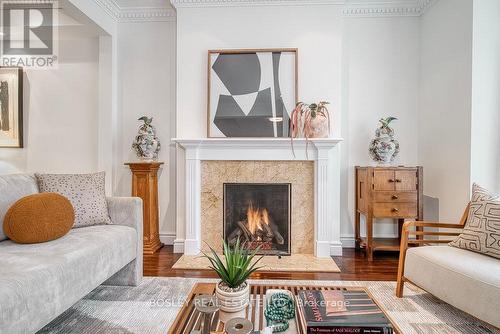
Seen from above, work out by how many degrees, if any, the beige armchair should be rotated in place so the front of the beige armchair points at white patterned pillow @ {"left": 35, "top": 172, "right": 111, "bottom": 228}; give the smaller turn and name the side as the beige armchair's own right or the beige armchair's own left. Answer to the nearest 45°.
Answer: approximately 45° to the beige armchair's own right

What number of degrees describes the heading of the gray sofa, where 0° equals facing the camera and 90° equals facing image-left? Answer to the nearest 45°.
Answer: approximately 315°

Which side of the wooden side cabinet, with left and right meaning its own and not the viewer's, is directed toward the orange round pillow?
right

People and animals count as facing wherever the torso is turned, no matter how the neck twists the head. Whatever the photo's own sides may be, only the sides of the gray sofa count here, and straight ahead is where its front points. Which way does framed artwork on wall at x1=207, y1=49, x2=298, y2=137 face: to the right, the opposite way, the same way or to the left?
to the right

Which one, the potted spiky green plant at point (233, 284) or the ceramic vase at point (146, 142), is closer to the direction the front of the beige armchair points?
the potted spiky green plant

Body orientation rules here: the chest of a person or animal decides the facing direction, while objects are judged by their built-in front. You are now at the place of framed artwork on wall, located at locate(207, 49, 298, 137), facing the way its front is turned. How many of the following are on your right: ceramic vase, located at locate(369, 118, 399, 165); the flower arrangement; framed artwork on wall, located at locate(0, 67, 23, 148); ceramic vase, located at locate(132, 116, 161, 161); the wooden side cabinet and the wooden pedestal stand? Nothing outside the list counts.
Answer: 3
